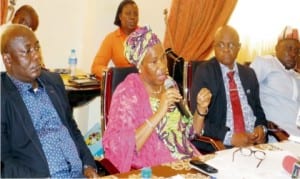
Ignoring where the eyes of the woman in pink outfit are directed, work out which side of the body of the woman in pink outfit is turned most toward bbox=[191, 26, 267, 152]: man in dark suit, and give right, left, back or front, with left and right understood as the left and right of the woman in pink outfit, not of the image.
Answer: left

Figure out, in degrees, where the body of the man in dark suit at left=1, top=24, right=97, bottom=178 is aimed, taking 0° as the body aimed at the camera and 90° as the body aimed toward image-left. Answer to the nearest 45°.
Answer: approximately 315°

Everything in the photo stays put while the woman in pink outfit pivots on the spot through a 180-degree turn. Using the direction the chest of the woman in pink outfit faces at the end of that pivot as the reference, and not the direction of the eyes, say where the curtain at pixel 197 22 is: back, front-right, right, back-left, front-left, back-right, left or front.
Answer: front-right

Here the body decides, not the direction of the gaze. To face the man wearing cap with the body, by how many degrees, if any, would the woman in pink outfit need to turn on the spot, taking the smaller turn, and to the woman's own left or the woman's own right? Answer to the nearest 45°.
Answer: approximately 90° to the woman's own left

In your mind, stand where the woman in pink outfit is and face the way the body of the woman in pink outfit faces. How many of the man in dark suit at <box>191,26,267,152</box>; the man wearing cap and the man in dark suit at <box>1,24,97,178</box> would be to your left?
2

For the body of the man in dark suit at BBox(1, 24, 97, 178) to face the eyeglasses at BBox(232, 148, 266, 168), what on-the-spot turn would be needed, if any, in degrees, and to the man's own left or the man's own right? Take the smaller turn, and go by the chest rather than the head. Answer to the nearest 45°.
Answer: approximately 45° to the man's own left

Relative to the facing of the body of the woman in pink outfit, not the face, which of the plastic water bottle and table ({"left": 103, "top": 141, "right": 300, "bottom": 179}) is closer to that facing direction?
the table

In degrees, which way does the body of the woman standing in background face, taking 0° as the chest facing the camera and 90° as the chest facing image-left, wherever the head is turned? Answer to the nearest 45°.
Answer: approximately 315°

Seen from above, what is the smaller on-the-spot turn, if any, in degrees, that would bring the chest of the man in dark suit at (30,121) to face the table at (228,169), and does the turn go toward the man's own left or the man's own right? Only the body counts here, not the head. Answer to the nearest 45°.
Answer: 0° — they already face it
